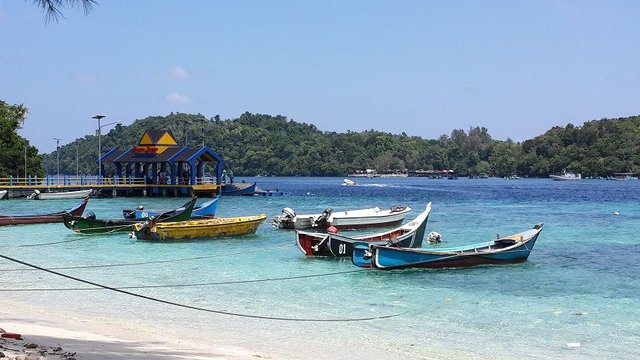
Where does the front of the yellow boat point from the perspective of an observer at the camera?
facing to the right of the viewer

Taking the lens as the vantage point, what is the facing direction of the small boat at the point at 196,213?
facing to the right of the viewer

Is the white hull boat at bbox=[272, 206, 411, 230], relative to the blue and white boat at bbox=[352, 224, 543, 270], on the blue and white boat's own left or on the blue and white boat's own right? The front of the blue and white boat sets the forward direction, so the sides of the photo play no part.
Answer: on the blue and white boat's own left

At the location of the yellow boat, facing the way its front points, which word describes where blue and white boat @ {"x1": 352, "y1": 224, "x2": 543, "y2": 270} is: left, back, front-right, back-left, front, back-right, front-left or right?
front-right

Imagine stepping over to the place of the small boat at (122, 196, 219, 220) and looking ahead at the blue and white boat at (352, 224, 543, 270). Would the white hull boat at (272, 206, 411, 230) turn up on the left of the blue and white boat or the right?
left

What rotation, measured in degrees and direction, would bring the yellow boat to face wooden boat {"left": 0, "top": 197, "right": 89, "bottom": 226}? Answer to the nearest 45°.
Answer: approximately 135° to its left

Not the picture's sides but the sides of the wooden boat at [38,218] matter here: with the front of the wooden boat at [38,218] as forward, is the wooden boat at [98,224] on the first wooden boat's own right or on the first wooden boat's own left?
on the first wooden boat's own right

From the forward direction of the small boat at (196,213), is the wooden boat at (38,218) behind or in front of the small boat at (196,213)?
behind

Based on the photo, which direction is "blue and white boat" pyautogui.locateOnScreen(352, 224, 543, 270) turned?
to the viewer's right

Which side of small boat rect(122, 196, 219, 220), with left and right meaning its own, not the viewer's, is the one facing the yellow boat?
right

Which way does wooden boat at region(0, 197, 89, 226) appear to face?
to the viewer's right
